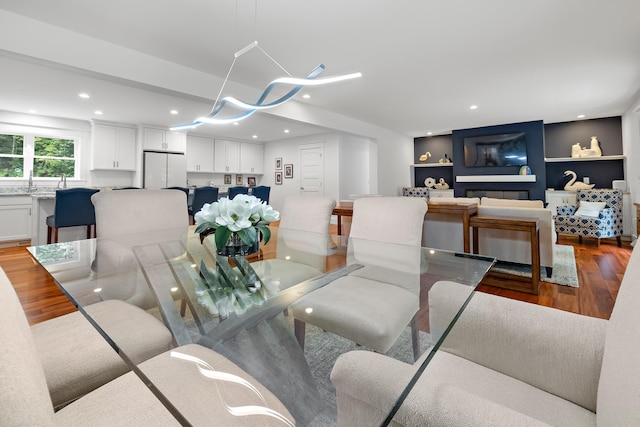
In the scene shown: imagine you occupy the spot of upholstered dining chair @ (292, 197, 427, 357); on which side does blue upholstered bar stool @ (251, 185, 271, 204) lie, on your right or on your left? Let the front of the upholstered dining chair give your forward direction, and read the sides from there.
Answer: on your right

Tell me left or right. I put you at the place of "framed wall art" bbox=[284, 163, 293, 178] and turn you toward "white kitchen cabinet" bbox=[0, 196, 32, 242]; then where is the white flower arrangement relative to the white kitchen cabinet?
left

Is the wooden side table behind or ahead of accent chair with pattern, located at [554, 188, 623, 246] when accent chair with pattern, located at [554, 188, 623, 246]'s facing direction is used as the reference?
ahead

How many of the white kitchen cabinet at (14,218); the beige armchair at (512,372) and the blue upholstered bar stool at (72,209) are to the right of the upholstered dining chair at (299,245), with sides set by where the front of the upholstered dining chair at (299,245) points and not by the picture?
2

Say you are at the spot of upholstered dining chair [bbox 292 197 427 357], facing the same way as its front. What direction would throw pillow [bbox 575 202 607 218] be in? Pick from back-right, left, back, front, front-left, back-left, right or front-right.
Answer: back

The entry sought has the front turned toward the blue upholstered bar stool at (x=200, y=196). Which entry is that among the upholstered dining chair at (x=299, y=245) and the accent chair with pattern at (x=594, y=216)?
the accent chair with pattern

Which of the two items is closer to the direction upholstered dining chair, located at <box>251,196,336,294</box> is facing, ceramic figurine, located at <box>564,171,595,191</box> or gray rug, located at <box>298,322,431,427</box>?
the gray rug

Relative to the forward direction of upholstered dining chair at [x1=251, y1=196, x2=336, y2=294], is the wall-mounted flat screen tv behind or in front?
behind

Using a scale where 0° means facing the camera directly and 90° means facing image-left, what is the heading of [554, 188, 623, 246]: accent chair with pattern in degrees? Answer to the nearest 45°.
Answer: approximately 45°

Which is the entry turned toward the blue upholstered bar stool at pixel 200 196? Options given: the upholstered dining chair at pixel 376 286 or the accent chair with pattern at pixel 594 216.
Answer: the accent chair with pattern

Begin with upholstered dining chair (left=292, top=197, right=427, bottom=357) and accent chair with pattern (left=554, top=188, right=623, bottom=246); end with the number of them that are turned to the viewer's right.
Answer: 0
